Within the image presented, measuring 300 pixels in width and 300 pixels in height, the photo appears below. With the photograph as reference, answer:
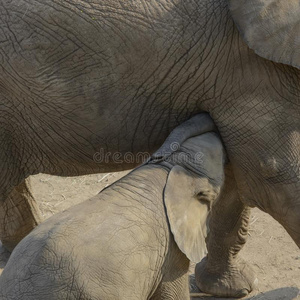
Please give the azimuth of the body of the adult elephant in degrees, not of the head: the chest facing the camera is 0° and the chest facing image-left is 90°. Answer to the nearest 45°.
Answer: approximately 270°
